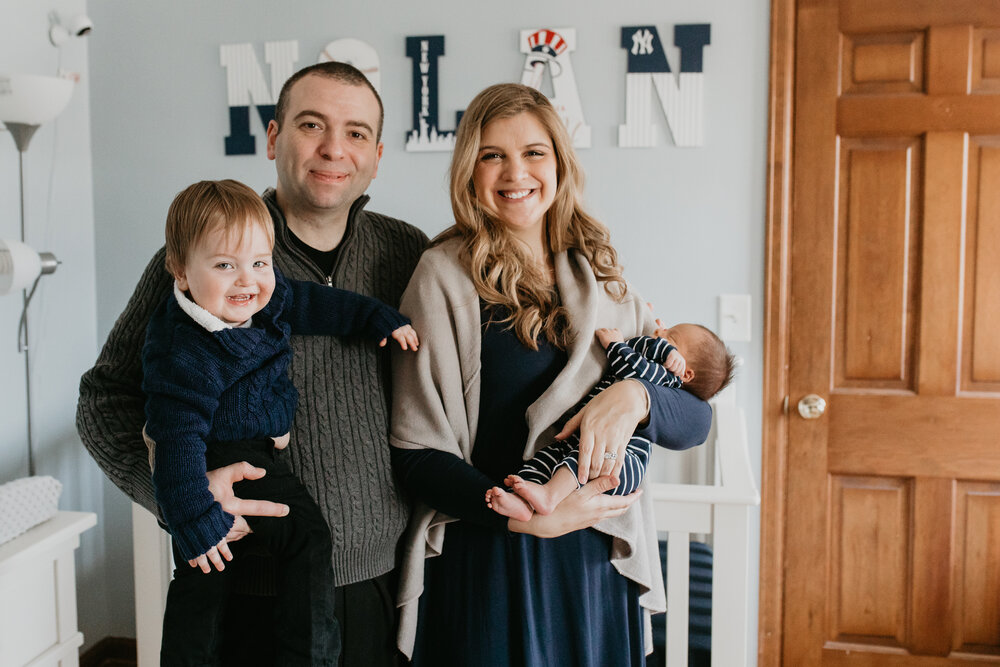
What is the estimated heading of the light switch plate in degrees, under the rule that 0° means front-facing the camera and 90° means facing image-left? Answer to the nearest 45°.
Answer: approximately 0°

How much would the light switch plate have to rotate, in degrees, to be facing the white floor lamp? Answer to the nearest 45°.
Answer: approximately 45° to its right

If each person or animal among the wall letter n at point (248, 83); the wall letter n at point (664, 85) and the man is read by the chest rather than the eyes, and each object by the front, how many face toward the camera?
3

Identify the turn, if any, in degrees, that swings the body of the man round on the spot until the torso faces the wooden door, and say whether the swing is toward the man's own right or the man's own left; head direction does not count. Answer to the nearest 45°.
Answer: approximately 90° to the man's own left

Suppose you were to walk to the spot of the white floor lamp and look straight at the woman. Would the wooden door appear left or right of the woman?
left

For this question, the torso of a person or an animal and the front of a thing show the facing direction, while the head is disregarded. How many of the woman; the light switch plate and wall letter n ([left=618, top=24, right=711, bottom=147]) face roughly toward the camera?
3

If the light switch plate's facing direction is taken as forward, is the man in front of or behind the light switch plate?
in front

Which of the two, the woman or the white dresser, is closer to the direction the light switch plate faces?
the woman

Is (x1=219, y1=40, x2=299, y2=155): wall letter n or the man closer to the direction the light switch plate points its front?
the man

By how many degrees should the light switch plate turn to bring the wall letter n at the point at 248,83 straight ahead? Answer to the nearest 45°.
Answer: approximately 90° to its right

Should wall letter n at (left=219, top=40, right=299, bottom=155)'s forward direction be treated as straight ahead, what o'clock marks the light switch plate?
The light switch plate is roughly at 10 o'clock from the wall letter n.
